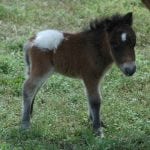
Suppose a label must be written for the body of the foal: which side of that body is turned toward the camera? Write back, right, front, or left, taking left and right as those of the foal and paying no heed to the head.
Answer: right
